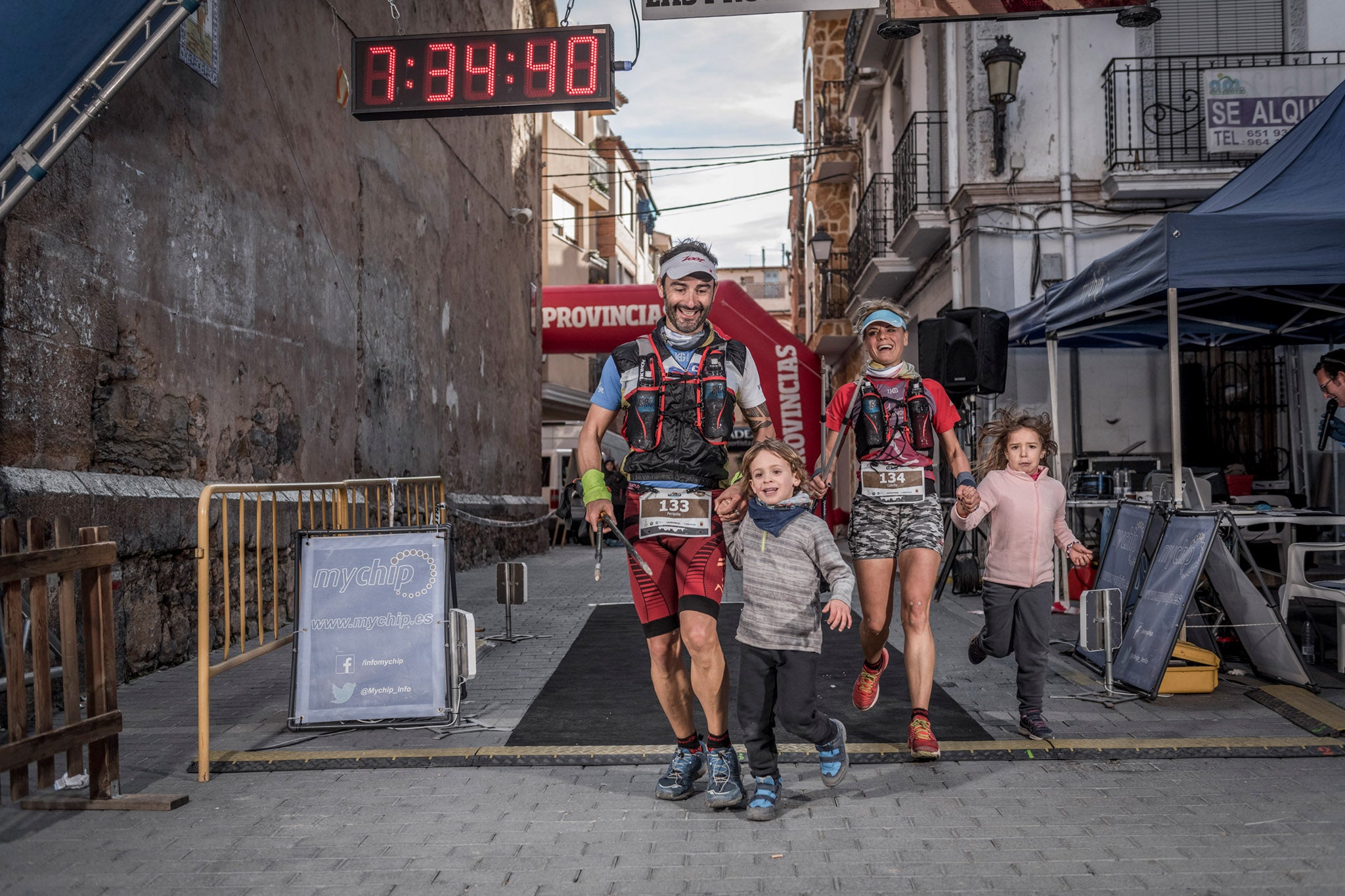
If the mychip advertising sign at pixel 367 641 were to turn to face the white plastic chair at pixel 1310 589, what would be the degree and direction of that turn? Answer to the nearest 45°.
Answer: approximately 90° to its left

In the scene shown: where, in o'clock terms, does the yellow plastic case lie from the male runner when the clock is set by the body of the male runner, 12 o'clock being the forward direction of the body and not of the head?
The yellow plastic case is roughly at 8 o'clock from the male runner.

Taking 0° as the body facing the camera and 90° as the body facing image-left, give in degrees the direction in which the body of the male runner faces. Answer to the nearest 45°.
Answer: approximately 0°

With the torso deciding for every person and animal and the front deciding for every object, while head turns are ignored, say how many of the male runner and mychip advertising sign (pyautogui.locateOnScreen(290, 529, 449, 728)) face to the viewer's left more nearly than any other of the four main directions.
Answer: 0

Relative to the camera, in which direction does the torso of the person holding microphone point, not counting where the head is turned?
to the viewer's left

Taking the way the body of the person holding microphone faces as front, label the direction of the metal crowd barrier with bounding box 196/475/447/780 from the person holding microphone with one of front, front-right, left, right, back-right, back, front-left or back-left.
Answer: front-left

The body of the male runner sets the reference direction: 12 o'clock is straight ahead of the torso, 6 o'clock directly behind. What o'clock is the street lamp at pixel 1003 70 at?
The street lamp is roughly at 7 o'clock from the male runner.

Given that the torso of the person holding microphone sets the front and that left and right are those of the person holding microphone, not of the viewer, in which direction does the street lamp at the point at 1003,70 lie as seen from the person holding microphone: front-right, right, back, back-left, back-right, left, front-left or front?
front-right

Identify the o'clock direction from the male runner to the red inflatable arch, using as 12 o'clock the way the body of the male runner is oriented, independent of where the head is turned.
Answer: The red inflatable arch is roughly at 6 o'clock from the male runner.
